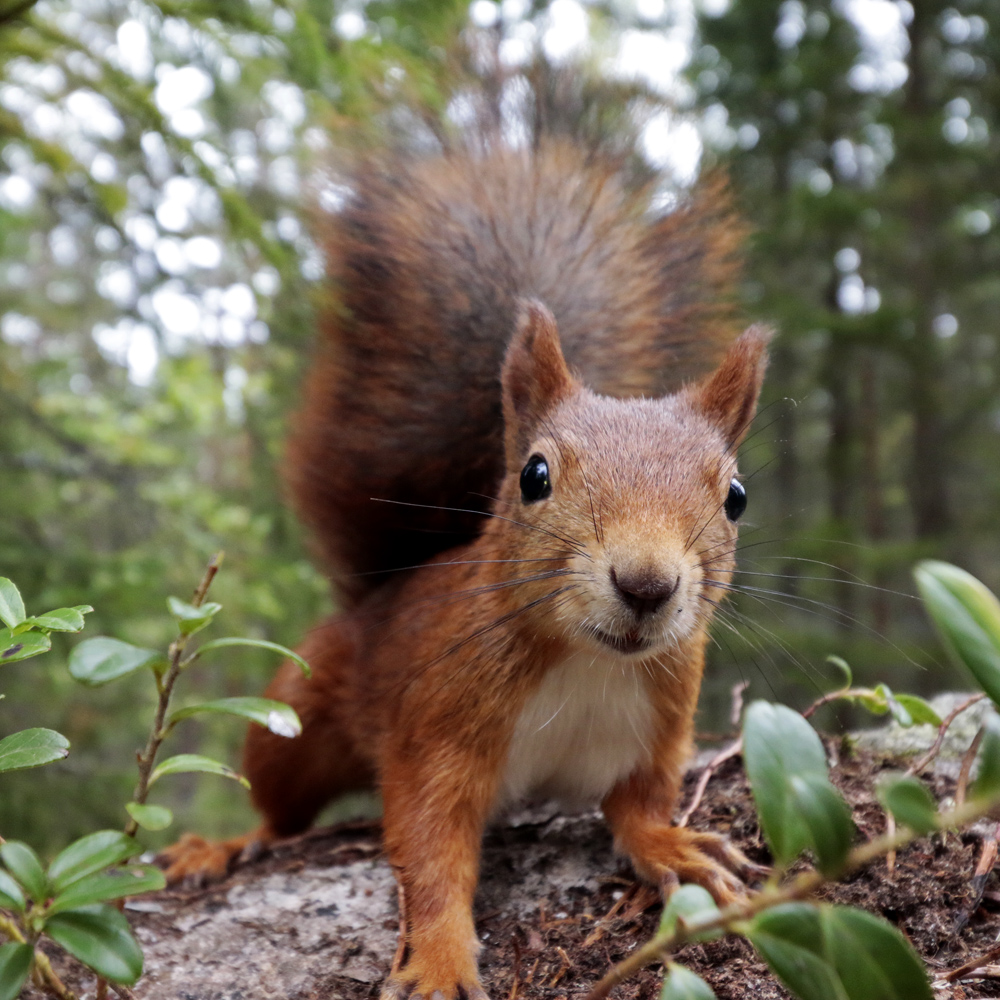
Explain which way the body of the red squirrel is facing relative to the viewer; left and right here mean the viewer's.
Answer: facing the viewer and to the right of the viewer

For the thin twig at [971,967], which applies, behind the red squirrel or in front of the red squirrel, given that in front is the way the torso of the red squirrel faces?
in front

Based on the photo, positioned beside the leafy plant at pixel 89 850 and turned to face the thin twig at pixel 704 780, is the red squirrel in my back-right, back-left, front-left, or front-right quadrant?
front-left

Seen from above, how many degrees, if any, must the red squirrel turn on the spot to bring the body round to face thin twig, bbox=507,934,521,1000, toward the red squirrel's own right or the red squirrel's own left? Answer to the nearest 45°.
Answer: approximately 45° to the red squirrel's own right
